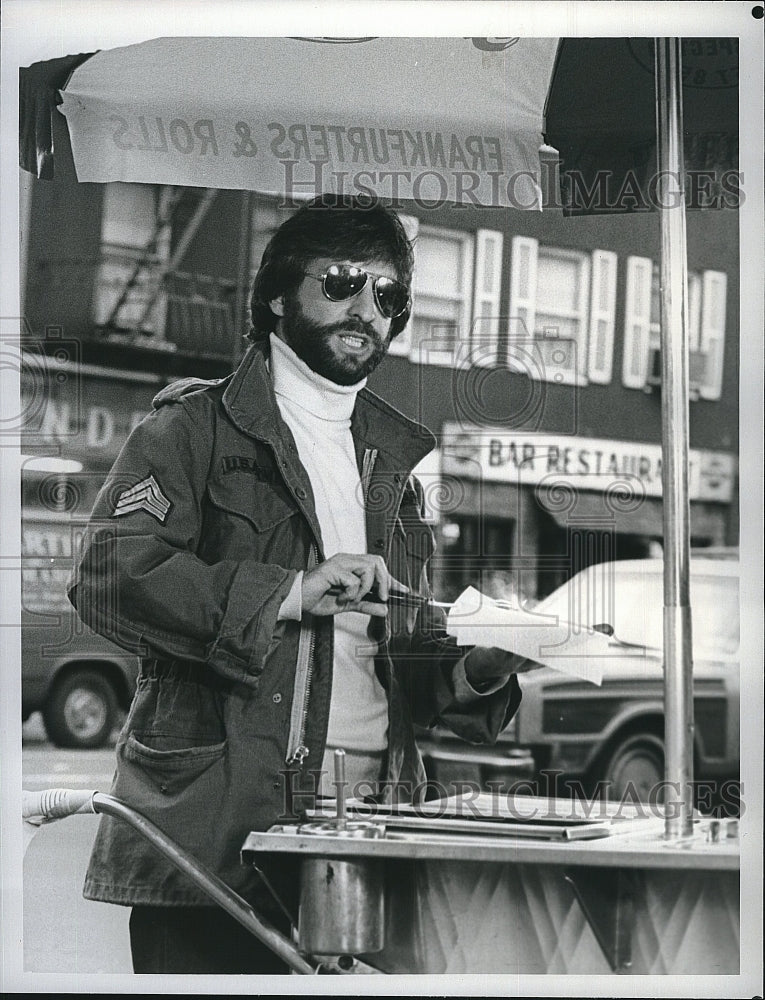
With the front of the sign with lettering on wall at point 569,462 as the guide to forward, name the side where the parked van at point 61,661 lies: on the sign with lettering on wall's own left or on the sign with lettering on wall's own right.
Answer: on the sign with lettering on wall's own right
